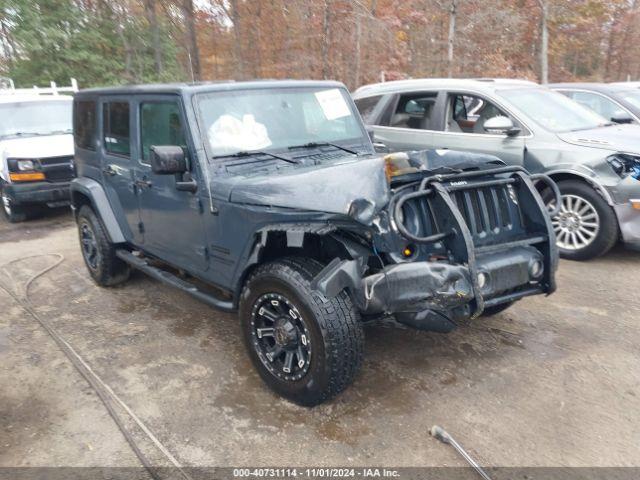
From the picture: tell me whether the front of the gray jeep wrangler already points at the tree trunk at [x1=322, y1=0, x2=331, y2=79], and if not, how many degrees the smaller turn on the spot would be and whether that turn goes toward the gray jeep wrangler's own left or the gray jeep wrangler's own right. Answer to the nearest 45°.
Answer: approximately 135° to the gray jeep wrangler's own left

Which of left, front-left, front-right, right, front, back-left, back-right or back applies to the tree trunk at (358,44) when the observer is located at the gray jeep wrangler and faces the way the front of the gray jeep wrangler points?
back-left

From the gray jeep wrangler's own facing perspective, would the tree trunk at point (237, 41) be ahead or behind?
behind

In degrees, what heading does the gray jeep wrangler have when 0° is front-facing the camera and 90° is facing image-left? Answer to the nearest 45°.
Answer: approximately 315°

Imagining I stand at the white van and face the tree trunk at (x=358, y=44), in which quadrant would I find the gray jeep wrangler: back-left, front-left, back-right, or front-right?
back-right

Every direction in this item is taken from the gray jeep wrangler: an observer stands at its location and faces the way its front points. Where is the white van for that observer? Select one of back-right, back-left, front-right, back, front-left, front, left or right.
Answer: back

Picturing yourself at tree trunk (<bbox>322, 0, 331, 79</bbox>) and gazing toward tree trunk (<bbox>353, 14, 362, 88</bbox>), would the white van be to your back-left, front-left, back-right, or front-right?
back-right

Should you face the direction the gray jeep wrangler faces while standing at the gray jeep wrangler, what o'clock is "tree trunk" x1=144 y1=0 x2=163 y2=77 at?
The tree trunk is roughly at 7 o'clock from the gray jeep wrangler.
